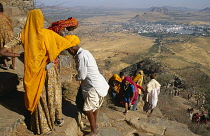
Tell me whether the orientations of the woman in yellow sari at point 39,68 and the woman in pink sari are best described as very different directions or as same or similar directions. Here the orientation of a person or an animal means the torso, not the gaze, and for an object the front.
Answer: very different directions

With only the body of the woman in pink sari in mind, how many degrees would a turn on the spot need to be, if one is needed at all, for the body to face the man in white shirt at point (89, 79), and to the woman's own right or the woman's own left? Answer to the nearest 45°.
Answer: approximately 45° to the woman's own left

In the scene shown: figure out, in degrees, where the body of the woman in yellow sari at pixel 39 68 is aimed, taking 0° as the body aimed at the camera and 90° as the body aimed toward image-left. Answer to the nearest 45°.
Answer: approximately 225°

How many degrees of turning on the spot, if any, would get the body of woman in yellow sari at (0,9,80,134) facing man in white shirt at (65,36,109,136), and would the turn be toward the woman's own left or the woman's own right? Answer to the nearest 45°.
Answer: approximately 45° to the woman's own right

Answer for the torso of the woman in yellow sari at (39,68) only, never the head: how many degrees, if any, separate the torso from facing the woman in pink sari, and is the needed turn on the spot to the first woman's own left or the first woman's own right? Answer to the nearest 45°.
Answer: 0° — they already face them
